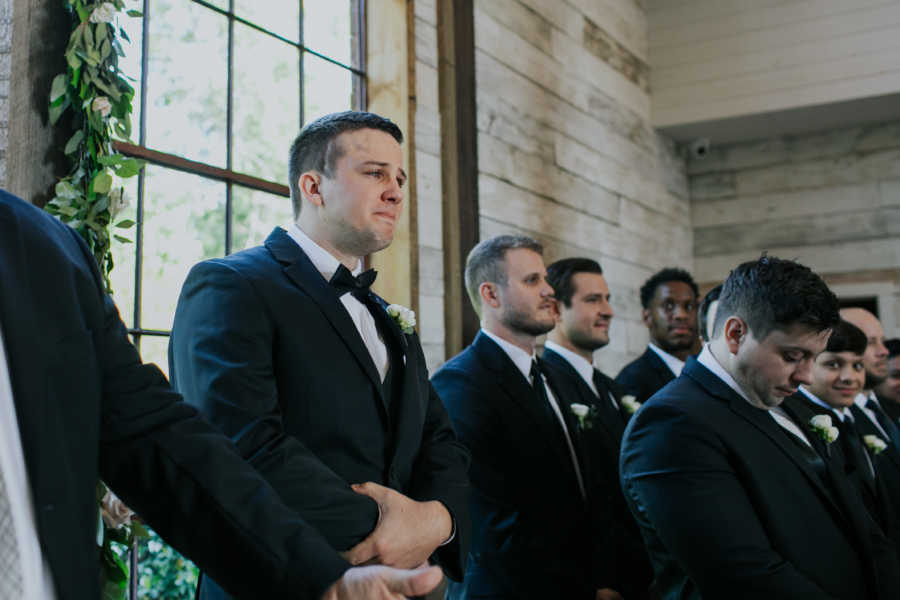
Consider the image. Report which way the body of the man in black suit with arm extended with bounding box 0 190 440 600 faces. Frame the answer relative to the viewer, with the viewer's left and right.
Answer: facing the viewer
